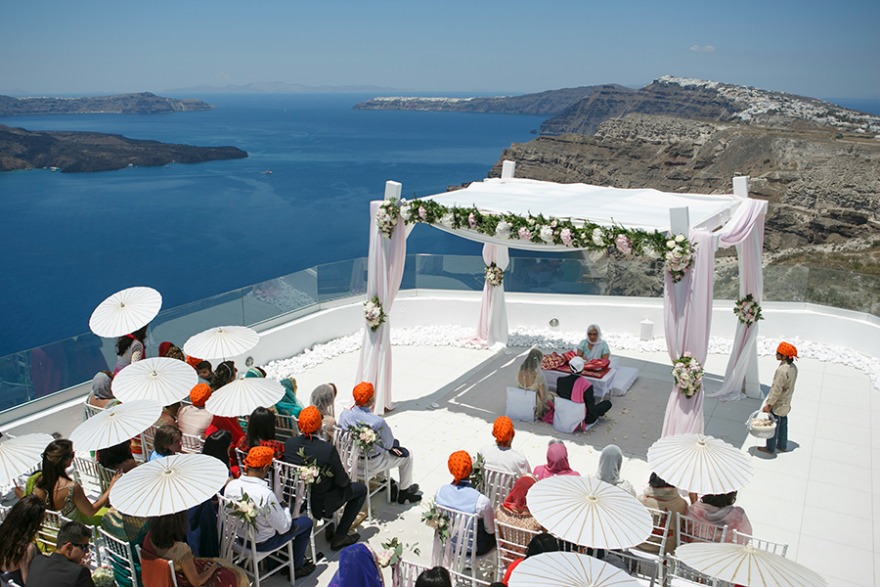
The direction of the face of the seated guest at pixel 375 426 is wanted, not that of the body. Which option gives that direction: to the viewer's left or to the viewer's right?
to the viewer's right

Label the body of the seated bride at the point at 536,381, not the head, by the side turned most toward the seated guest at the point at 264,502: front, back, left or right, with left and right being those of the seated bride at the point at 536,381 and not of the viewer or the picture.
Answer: back

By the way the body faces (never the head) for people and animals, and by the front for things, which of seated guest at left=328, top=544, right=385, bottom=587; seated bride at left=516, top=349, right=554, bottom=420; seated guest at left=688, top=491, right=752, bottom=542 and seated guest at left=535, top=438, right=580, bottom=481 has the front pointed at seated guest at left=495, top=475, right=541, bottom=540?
seated guest at left=328, top=544, right=385, bottom=587

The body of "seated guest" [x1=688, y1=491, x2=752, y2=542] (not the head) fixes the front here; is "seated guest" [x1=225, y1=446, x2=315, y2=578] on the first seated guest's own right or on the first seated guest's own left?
on the first seated guest's own left

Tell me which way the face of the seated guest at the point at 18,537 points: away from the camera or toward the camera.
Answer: away from the camera

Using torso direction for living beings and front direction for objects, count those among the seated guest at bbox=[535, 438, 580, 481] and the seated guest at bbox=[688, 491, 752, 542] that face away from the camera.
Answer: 2

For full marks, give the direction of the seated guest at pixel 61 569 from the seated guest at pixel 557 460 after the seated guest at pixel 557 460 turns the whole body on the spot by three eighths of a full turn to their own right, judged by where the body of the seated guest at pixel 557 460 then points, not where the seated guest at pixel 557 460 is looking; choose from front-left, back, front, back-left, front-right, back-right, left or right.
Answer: right

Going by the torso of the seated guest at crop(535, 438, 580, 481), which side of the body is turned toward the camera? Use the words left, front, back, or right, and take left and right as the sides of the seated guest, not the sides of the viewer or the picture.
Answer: back

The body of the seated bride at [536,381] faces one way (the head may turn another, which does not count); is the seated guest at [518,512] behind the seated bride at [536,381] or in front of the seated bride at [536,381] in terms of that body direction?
behind

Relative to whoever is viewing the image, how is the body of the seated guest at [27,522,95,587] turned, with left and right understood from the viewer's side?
facing away from the viewer and to the right of the viewer
